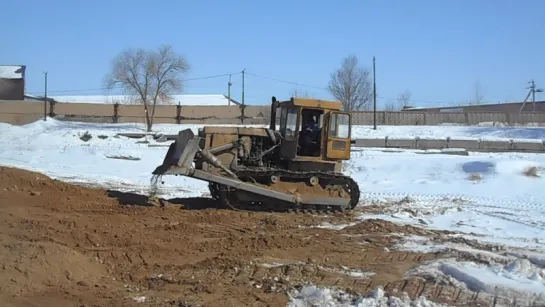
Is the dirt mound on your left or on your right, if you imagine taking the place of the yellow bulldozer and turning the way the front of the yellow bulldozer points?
on your left

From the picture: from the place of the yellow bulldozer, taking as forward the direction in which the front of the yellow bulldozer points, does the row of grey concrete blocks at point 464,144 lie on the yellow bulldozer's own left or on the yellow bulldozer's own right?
on the yellow bulldozer's own right

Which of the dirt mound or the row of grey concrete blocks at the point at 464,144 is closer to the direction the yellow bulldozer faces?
the dirt mound

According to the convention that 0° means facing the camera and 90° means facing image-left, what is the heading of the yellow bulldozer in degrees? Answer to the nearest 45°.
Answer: approximately 90°
